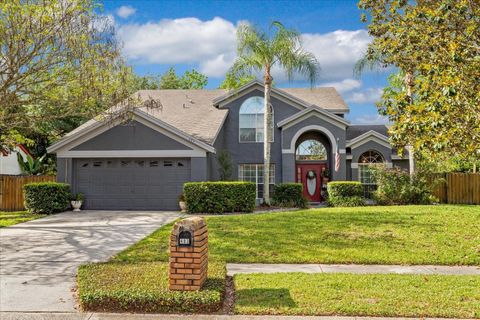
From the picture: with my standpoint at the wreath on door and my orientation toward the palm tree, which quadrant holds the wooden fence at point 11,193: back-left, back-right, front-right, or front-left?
front-right

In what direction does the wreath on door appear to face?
toward the camera

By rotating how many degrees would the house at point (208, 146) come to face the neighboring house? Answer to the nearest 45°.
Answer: approximately 135° to its right

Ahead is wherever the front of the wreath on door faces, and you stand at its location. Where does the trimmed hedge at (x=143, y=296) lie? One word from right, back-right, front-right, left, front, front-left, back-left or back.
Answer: front

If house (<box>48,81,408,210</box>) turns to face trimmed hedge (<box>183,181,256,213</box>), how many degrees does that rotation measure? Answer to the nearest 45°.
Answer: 0° — it already faces it

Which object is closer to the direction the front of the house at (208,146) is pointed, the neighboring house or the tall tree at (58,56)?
the tall tree

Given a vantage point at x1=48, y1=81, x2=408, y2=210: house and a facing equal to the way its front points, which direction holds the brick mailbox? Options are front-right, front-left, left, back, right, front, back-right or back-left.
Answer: front

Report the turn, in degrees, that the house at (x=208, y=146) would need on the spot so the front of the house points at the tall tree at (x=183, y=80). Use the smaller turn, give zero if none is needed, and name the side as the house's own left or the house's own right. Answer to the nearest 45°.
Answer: approximately 180°

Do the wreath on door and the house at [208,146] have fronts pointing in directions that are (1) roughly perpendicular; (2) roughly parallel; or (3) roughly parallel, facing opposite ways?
roughly parallel

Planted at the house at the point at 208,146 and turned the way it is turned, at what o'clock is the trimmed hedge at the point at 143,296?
The trimmed hedge is roughly at 12 o'clock from the house.

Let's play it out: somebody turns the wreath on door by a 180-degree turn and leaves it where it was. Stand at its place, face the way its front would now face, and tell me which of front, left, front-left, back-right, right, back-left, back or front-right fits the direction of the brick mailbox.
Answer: back

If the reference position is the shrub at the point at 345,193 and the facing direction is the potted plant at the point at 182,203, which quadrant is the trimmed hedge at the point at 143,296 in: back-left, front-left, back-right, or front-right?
front-left

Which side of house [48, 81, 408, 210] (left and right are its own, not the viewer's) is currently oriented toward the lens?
front
